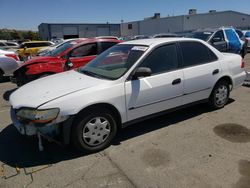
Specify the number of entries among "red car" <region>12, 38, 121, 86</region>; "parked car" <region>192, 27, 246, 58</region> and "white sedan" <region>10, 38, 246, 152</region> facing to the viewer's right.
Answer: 0

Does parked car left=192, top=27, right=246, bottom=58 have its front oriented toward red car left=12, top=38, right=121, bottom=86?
yes

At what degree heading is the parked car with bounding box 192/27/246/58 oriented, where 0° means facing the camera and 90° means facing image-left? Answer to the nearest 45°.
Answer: approximately 45°

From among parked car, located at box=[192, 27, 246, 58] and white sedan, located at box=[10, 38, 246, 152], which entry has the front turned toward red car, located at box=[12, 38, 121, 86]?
the parked car

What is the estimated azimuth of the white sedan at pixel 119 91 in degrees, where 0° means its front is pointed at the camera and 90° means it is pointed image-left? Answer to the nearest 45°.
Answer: approximately 45°

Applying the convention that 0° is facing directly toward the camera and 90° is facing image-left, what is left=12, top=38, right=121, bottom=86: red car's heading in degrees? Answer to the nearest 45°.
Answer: approximately 45°

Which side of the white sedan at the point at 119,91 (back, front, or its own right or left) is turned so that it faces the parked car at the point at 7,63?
right

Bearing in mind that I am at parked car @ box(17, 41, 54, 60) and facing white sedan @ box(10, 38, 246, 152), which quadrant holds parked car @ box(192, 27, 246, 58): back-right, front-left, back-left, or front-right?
front-left

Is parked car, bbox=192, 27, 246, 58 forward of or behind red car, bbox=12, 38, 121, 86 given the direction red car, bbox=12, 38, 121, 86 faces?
behind

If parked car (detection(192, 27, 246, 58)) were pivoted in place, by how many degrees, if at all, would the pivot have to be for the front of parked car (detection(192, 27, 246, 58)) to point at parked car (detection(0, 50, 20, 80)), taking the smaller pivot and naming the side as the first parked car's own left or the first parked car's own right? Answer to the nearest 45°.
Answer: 0° — it already faces it

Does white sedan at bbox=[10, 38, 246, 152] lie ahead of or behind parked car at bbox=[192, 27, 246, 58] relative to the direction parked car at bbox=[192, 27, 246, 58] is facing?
ahead

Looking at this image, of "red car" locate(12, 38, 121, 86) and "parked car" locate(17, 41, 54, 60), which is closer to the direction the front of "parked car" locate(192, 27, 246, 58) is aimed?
the red car
